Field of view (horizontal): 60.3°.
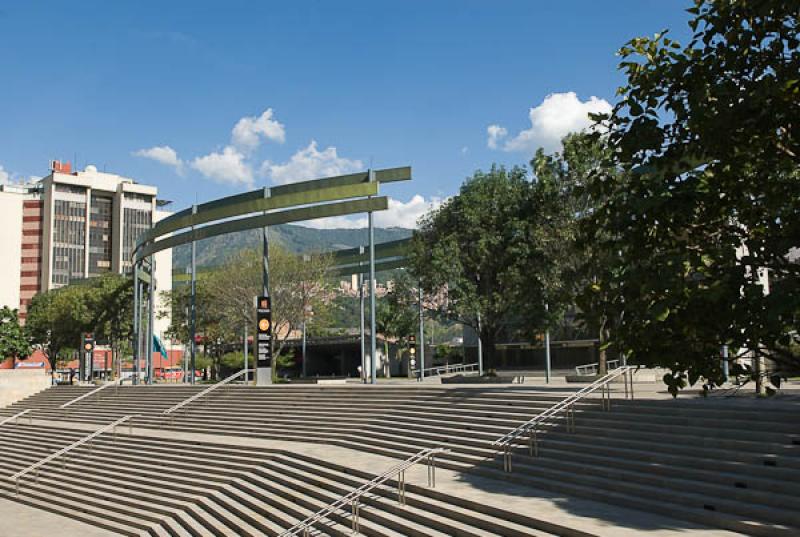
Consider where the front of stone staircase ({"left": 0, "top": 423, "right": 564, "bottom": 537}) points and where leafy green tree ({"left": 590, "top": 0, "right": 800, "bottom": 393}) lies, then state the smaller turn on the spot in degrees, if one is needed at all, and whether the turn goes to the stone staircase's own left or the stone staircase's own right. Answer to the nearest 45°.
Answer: approximately 90° to the stone staircase's own left

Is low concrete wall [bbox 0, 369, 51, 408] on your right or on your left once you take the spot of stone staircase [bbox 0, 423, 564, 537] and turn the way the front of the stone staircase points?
on your right

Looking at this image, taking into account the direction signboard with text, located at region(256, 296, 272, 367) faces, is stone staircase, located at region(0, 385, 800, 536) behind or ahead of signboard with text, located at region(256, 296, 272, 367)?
ahead

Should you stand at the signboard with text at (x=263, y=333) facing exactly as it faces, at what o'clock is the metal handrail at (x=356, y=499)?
The metal handrail is roughly at 12 o'clock from the signboard with text.

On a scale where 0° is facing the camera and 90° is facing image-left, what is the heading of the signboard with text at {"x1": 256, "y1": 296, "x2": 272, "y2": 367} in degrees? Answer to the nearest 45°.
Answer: approximately 0°

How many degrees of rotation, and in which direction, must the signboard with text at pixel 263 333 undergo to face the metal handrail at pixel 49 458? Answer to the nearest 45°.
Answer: approximately 45° to its right

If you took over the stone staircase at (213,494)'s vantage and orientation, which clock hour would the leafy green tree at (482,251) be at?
The leafy green tree is roughly at 6 o'clock from the stone staircase.

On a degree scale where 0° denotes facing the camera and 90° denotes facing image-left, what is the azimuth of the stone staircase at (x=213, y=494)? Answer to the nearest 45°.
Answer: approximately 45°

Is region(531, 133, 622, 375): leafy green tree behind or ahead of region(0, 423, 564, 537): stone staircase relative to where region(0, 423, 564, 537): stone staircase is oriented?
behind
